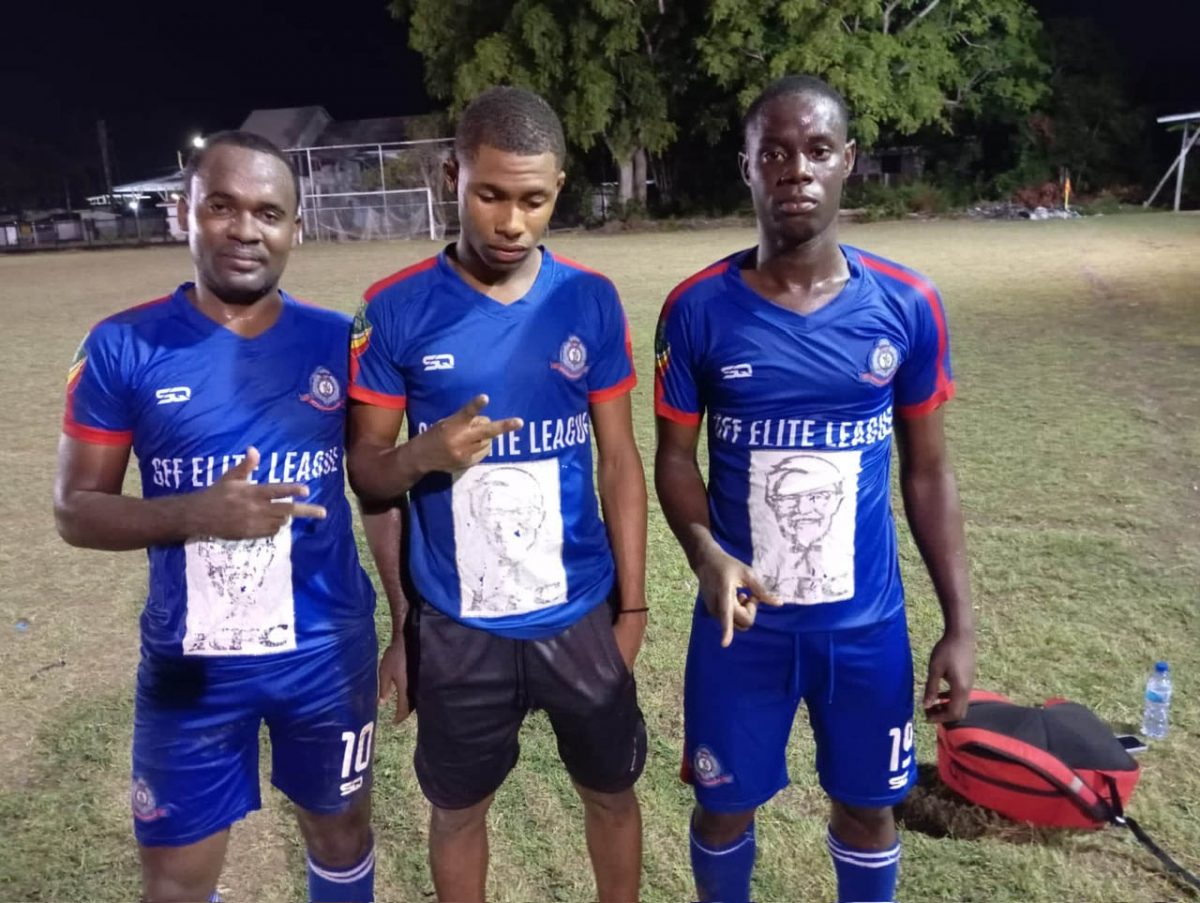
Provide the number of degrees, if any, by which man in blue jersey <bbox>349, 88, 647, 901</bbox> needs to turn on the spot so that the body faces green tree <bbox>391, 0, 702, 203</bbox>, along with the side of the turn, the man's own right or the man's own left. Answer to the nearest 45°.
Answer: approximately 180°

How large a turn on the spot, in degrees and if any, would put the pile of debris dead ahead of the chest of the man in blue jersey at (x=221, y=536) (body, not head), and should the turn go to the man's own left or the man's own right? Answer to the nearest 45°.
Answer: approximately 135° to the man's own left

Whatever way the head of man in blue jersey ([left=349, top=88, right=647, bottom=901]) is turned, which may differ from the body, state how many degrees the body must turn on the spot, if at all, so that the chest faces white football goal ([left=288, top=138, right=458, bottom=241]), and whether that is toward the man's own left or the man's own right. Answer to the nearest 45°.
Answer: approximately 180°

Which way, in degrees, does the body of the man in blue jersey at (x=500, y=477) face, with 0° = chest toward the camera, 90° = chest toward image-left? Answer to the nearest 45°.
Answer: approximately 0°

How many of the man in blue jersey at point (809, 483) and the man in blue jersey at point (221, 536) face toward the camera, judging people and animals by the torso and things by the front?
2

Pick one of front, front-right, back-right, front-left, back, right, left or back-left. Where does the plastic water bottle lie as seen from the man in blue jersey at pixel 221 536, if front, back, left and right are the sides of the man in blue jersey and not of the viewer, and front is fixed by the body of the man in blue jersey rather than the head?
left

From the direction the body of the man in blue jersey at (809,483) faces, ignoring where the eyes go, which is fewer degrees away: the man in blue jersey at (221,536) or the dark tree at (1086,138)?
the man in blue jersey

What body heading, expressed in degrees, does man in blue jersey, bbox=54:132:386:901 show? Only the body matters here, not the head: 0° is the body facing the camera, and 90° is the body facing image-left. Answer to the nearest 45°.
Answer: approximately 0°

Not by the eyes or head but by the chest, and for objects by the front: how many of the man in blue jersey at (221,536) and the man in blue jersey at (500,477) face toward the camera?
2

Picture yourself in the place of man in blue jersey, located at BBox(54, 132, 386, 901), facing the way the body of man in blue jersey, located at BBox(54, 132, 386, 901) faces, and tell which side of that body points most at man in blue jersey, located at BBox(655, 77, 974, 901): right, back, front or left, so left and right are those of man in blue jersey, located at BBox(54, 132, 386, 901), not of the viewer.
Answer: left

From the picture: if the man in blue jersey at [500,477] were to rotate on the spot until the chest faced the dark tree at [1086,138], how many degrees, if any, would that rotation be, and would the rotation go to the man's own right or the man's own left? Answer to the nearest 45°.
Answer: approximately 135° to the man's own left
